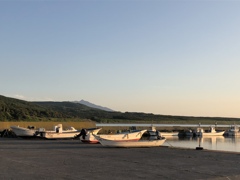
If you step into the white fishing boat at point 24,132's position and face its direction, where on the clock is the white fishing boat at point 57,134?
the white fishing boat at point 57,134 is roughly at 7 o'clock from the white fishing boat at point 24,132.

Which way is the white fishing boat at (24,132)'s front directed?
to the viewer's left
